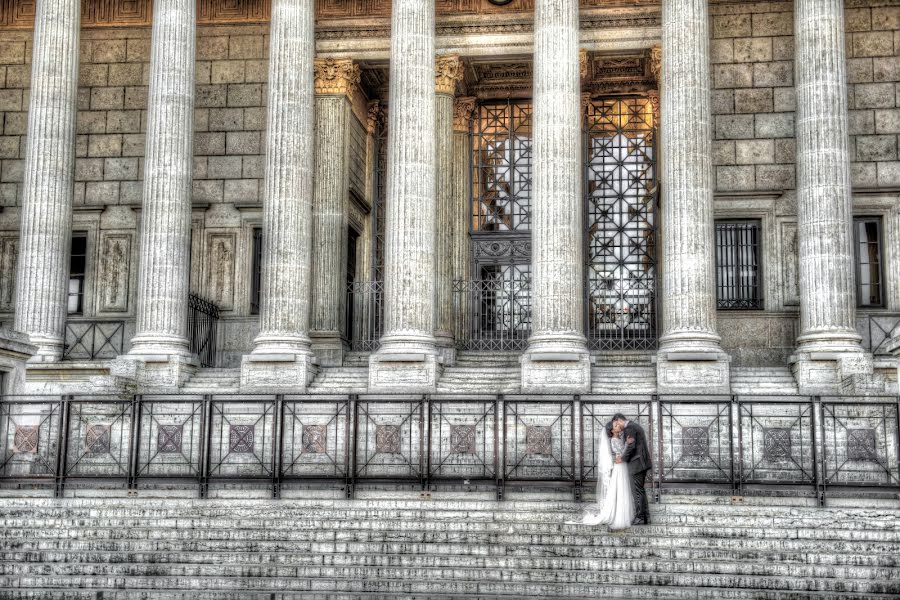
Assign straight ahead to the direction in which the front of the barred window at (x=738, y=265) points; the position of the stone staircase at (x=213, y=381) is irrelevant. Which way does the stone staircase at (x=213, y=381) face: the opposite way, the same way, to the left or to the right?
the same way

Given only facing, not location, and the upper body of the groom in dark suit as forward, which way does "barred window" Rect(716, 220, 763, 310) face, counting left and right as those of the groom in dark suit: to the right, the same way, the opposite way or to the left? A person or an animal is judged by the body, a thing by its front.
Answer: to the left

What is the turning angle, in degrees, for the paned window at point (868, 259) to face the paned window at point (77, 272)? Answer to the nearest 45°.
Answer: approximately 90° to its right

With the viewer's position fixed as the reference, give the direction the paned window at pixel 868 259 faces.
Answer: facing the viewer

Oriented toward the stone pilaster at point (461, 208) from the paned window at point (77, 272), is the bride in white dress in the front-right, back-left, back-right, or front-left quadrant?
front-right

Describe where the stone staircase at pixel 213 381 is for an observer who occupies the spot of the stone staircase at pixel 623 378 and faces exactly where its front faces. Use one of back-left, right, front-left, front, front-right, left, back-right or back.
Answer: right

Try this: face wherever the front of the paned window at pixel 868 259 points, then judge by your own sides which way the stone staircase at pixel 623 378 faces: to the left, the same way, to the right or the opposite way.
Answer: the same way

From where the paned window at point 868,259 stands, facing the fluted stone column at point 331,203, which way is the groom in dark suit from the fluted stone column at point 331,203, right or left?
left

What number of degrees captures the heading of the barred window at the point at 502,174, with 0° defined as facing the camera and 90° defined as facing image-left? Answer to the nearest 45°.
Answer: approximately 0°

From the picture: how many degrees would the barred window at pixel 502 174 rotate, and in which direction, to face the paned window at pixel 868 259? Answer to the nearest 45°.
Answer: approximately 90° to its left

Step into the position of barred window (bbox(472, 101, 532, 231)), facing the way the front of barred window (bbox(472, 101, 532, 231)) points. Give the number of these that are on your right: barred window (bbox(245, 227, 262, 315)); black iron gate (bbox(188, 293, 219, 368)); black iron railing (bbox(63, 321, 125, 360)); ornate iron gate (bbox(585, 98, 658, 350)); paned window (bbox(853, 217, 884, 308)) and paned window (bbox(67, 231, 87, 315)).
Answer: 4

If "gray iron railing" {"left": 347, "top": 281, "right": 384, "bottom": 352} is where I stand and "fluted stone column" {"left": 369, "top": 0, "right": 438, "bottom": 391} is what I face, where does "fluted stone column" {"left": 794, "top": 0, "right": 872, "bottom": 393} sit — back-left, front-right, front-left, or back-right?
front-left

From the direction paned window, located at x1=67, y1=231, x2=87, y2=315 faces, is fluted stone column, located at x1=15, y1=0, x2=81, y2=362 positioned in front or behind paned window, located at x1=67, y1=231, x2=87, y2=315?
in front

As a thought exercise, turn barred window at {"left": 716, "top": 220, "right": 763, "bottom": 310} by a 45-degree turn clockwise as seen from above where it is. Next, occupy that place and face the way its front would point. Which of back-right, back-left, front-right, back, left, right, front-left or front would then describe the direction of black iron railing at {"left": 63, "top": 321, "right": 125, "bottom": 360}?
front-right

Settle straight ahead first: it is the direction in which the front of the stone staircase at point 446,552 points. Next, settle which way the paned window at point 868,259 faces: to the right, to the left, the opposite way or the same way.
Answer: the same way

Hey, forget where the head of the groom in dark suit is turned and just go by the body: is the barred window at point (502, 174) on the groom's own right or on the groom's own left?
on the groom's own right

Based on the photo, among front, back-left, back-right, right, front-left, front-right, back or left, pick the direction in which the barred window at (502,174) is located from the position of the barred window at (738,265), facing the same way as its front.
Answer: right

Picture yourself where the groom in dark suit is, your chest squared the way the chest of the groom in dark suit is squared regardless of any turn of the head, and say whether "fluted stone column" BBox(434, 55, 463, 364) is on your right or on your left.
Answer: on your right

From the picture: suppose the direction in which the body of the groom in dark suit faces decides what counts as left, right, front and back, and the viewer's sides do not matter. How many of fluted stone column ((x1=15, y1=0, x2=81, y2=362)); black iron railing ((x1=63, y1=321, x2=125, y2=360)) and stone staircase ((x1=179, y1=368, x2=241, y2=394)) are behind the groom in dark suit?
0

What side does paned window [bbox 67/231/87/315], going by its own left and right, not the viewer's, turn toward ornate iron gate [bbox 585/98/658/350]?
left
